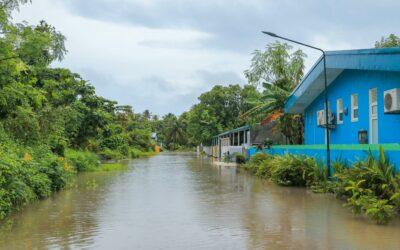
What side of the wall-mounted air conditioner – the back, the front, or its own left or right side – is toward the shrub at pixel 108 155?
right

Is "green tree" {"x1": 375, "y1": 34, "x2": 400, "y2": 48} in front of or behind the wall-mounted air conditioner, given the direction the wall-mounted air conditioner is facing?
behind

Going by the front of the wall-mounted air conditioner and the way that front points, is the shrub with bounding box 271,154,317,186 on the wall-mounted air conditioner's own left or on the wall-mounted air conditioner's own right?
on the wall-mounted air conditioner's own right

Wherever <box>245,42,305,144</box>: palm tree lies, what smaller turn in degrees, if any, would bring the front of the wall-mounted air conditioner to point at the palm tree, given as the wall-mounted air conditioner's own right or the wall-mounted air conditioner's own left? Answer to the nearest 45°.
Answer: approximately 90° to the wall-mounted air conditioner's own right

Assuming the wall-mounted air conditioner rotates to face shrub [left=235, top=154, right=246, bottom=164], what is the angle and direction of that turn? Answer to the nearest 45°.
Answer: approximately 90° to its right

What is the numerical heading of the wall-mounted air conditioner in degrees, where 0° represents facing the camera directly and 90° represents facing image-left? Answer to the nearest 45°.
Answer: approximately 45°

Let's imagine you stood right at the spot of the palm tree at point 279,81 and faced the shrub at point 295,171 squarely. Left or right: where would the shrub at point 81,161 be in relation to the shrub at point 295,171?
right
